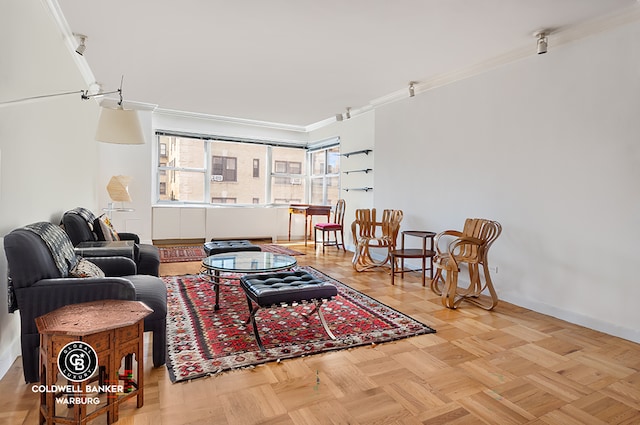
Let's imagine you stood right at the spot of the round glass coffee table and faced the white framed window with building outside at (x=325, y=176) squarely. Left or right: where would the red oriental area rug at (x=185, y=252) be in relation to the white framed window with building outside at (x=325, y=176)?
left

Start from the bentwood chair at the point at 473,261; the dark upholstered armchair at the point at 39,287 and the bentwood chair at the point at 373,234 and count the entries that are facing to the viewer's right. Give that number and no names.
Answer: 1

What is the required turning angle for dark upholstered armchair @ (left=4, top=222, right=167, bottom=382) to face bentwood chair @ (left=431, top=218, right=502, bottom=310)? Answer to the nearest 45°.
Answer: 0° — it already faces it

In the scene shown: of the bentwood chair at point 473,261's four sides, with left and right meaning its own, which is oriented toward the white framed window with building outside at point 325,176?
right

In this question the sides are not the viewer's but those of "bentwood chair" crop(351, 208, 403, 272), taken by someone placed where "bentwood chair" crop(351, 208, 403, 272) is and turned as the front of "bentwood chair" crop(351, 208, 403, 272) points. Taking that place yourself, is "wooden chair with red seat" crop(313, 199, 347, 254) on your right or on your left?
on your right

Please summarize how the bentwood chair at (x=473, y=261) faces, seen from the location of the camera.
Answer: facing the viewer and to the left of the viewer

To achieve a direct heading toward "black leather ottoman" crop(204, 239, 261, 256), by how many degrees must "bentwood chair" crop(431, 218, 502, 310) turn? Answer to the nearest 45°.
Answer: approximately 45° to its right

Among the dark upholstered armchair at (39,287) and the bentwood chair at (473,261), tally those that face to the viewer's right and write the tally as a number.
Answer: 1

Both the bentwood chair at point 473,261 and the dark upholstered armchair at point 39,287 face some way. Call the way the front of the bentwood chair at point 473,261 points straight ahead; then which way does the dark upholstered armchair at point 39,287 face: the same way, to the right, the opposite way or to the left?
the opposite way

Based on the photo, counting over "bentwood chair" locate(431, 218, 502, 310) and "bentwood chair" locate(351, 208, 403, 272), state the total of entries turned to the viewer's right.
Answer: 0

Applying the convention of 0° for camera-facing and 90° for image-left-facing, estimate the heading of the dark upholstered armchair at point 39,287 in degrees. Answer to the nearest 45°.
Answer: approximately 270°

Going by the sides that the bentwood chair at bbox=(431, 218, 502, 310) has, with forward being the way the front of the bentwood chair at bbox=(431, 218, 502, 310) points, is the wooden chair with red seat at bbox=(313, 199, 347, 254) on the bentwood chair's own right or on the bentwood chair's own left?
on the bentwood chair's own right

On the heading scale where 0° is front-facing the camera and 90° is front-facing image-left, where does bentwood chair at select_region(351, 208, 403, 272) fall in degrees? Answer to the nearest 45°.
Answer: approximately 45°

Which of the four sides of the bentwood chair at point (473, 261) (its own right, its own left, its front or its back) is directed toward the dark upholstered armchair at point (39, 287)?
front
